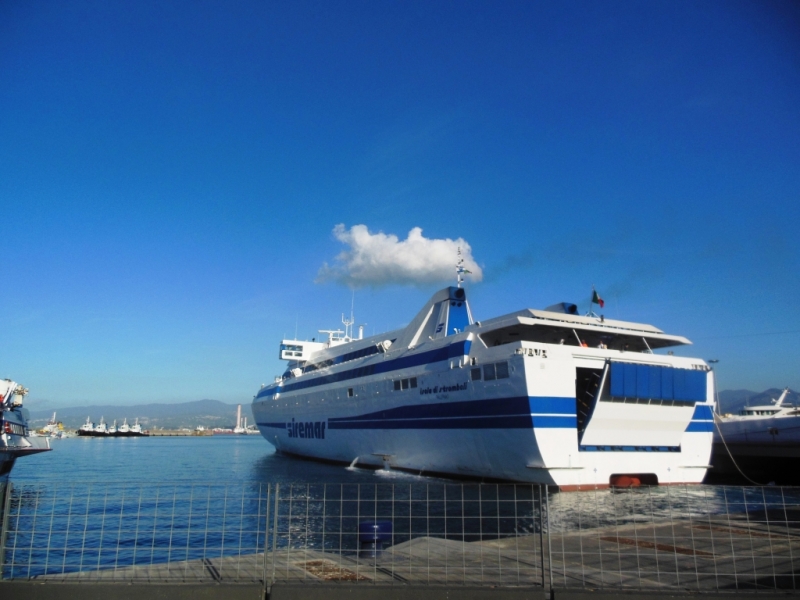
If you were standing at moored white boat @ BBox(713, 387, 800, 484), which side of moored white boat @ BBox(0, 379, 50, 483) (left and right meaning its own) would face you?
back

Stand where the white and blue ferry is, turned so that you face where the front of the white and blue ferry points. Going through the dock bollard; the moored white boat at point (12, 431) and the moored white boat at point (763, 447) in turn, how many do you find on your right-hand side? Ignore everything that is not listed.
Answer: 1

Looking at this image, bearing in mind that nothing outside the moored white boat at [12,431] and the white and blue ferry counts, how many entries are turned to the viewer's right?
1

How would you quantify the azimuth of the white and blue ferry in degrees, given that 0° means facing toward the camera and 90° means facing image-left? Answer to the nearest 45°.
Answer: approximately 135°

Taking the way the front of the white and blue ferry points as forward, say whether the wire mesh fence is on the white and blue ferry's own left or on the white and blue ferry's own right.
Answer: on the white and blue ferry's own left

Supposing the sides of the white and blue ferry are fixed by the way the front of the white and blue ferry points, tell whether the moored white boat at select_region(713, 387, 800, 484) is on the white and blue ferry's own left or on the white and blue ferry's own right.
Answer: on the white and blue ferry's own right

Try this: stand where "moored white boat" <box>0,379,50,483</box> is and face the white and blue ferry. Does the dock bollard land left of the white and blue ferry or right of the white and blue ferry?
right

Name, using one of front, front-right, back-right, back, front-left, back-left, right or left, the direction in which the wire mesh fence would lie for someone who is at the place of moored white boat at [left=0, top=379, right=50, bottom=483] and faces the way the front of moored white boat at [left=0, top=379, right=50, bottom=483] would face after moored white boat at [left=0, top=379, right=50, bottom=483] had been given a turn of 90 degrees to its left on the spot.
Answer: front
